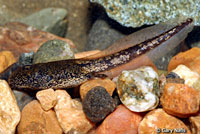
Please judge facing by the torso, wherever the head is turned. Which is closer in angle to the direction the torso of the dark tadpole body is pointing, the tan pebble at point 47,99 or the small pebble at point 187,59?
the tan pebble

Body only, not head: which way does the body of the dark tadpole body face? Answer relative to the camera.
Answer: to the viewer's left

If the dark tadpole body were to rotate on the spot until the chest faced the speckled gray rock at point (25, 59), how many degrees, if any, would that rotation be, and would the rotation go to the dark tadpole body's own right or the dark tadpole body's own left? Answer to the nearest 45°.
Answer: approximately 45° to the dark tadpole body's own right

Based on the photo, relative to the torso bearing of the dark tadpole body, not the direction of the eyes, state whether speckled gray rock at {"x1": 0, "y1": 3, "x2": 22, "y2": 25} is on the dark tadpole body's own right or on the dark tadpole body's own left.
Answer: on the dark tadpole body's own right

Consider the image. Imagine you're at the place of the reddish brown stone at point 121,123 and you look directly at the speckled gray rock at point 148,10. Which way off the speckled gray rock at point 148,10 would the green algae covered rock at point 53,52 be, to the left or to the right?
left

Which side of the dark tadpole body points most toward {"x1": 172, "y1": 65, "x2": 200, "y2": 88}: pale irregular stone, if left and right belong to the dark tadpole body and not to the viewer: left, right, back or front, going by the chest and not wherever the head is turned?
back

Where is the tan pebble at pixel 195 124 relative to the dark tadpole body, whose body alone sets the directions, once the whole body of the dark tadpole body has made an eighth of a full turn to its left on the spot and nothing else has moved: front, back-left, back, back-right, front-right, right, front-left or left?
left

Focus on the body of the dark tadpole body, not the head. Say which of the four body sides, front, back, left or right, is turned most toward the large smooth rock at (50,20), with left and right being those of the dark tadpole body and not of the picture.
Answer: right

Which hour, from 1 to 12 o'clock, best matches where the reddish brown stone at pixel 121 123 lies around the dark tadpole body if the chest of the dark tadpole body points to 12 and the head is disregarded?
The reddish brown stone is roughly at 8 o'clock from the dark tadpole body.

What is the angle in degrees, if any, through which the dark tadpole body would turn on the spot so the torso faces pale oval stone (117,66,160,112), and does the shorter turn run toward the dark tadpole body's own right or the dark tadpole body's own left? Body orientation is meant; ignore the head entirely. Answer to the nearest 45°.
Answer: approximately 135° to the dark tadpole body's own left

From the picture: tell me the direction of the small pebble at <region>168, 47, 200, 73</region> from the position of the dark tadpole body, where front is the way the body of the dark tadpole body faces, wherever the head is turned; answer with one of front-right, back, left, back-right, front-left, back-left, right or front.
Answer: back

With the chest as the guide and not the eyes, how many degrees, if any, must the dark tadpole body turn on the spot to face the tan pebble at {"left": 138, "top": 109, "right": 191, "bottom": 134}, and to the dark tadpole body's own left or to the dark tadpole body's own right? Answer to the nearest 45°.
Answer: approximately 135° to the dark tadpole body's own left
